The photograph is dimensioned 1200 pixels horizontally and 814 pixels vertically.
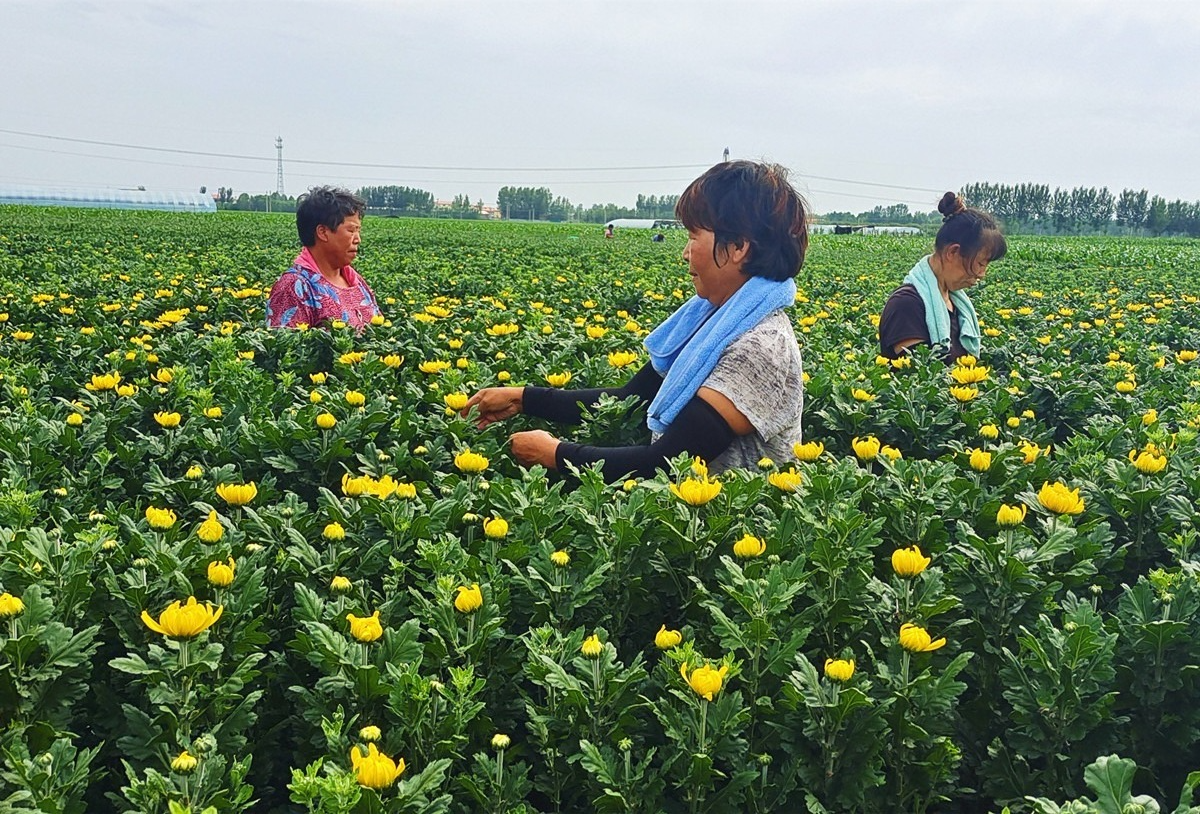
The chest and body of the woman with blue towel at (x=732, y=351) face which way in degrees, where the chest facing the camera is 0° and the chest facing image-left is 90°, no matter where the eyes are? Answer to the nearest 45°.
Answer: approximately 90°

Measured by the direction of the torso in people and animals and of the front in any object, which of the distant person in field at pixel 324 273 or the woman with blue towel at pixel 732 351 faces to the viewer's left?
the woman with blue towel

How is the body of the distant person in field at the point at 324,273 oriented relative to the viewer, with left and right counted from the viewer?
facing the viewer and to the right of the viewer

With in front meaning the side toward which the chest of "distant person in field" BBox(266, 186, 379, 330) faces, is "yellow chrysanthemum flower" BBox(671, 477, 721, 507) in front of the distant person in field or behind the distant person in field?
in front

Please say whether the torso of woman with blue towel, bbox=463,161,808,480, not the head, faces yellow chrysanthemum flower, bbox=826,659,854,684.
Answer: no

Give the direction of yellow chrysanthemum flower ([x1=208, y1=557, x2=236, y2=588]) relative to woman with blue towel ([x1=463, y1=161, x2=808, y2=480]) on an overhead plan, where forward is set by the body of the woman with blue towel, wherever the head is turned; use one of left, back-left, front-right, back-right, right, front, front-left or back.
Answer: front-left

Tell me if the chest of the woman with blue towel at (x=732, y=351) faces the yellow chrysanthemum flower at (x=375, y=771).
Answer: no

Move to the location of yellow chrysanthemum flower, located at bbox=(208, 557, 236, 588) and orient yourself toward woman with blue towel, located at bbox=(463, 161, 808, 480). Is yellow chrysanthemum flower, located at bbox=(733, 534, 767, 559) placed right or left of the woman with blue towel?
right

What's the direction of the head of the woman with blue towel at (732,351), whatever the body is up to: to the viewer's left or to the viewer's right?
to the viewer's left

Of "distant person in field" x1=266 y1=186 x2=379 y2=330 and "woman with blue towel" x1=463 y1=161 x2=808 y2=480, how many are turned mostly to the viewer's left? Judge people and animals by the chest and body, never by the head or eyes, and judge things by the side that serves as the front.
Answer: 1

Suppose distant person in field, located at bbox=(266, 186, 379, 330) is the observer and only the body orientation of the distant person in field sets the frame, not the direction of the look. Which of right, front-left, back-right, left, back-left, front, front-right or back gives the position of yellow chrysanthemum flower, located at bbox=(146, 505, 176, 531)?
front-right

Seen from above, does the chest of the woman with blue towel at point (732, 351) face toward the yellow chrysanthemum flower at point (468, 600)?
no

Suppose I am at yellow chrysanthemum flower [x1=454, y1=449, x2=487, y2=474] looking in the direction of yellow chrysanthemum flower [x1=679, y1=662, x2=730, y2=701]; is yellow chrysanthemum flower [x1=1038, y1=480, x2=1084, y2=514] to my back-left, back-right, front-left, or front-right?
front-left

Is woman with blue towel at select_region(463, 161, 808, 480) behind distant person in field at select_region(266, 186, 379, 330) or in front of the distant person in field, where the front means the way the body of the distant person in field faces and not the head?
in front

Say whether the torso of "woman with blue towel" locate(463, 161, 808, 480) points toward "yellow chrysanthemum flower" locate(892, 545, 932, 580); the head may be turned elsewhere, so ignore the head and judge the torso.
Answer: no

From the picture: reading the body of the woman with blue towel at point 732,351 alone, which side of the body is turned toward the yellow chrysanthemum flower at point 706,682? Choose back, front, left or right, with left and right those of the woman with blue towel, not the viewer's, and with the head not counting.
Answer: left
